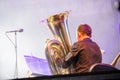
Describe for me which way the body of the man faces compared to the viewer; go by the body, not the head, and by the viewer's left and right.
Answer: facing away from the viewer and to the left of the viewer
